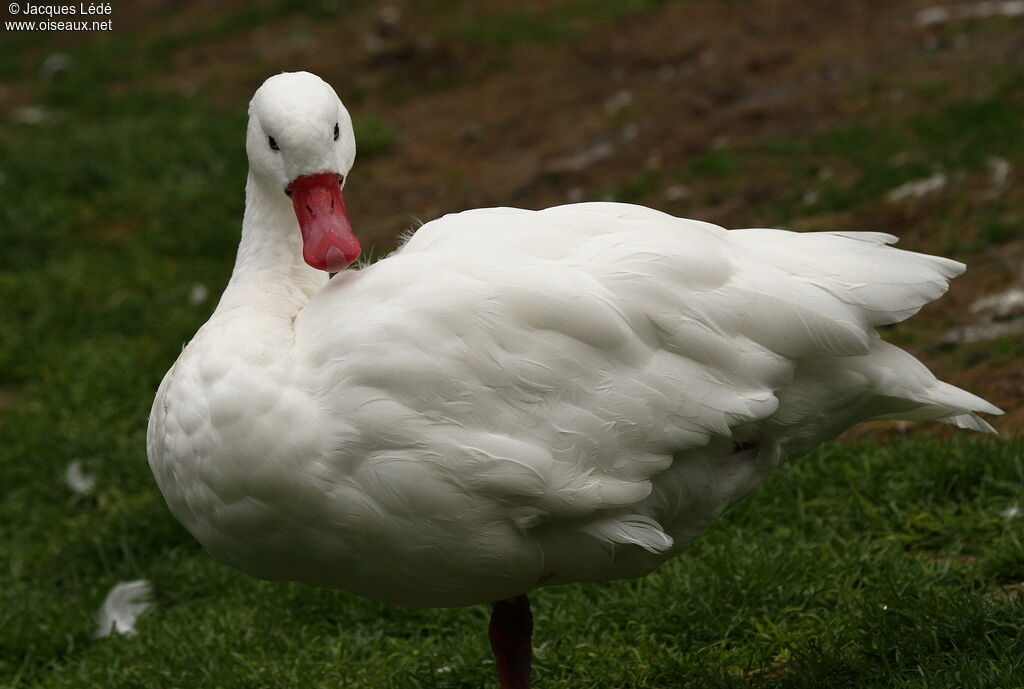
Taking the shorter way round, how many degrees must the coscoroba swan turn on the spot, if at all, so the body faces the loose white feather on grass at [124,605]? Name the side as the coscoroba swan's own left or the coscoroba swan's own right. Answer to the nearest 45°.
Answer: approximately 45° to the coscoroba swan's own right

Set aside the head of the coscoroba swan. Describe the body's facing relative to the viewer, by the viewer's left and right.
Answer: facing to the left of the viewer

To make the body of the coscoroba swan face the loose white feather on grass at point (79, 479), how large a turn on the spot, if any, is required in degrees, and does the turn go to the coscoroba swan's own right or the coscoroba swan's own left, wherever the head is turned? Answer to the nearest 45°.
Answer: approximately 45° to the coscoroba swan's own right
